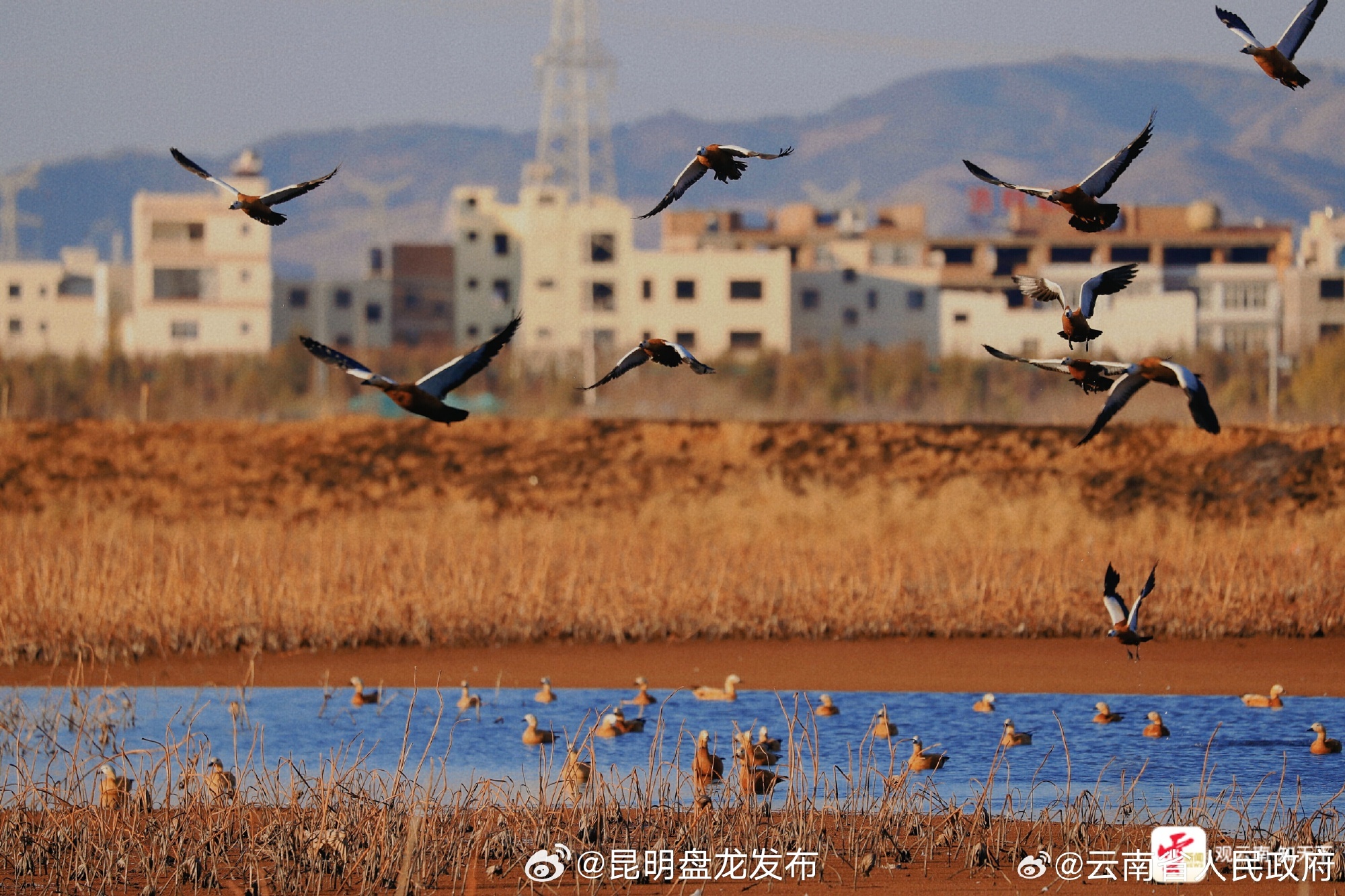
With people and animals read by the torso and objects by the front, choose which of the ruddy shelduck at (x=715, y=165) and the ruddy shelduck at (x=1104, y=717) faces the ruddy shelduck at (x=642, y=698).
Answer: the ruddy shelduck at (x=1104, y=717)

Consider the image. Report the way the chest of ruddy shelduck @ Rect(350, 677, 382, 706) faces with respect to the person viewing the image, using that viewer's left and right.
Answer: facing to the left of the viewer

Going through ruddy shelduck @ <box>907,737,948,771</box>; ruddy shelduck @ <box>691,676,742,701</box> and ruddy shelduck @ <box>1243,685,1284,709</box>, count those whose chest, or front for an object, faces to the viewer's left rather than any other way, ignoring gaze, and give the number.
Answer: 1

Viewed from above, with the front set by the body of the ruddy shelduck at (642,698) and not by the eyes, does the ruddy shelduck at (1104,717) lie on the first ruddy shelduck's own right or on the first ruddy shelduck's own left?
on the first ruddy shelduck's own left

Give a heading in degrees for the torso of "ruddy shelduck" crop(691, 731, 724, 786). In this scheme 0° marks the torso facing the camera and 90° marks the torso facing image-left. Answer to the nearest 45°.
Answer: approximately 45°

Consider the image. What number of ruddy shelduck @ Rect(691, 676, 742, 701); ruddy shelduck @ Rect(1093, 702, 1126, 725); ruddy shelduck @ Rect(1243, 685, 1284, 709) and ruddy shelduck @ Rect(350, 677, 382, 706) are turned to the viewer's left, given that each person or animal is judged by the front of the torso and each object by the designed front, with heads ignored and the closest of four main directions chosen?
2

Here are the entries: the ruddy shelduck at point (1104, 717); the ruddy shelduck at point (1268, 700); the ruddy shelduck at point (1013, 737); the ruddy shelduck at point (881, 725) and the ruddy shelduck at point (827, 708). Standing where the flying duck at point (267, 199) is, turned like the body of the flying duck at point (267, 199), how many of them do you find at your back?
5

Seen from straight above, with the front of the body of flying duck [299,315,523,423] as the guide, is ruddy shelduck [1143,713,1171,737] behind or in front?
behind

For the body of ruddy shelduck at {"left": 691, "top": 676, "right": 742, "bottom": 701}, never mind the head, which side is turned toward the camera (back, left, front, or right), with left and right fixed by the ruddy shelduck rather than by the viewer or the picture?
right

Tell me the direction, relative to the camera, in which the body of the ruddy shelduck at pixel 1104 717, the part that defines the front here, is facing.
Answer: to the viewer's left

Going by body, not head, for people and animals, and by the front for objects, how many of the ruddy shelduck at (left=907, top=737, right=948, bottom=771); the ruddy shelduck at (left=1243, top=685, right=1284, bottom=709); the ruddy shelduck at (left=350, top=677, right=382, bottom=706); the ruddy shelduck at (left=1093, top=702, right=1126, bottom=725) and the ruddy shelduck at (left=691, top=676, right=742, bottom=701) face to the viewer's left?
3

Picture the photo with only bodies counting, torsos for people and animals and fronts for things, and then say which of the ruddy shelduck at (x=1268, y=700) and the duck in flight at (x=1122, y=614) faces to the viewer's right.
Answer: the ruddy shelduck

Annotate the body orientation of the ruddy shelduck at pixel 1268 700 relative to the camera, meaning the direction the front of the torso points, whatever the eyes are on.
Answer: to the viewer's right

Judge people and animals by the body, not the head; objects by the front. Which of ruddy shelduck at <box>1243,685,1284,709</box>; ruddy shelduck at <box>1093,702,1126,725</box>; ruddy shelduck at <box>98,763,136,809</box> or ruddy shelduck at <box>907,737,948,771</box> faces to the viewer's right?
ruddy shelduck at <box>1243,685,1284,709</box>
